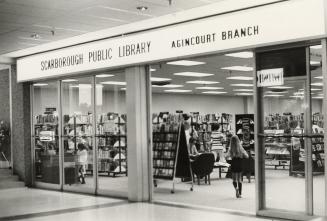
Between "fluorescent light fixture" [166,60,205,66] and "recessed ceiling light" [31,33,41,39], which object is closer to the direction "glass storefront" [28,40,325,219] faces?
the recessed ceiling light

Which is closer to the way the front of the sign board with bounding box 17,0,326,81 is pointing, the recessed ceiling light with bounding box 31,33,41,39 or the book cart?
the recessed ceiling light

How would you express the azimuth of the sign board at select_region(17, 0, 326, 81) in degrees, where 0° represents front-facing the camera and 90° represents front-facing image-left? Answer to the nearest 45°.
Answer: approximately 45°

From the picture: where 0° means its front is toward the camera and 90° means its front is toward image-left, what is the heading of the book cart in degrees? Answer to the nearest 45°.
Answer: approximately 45°

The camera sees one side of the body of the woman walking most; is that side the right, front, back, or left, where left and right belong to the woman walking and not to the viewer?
back

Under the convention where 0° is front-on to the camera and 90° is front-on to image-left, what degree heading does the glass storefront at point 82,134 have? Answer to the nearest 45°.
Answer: approximately 45°
